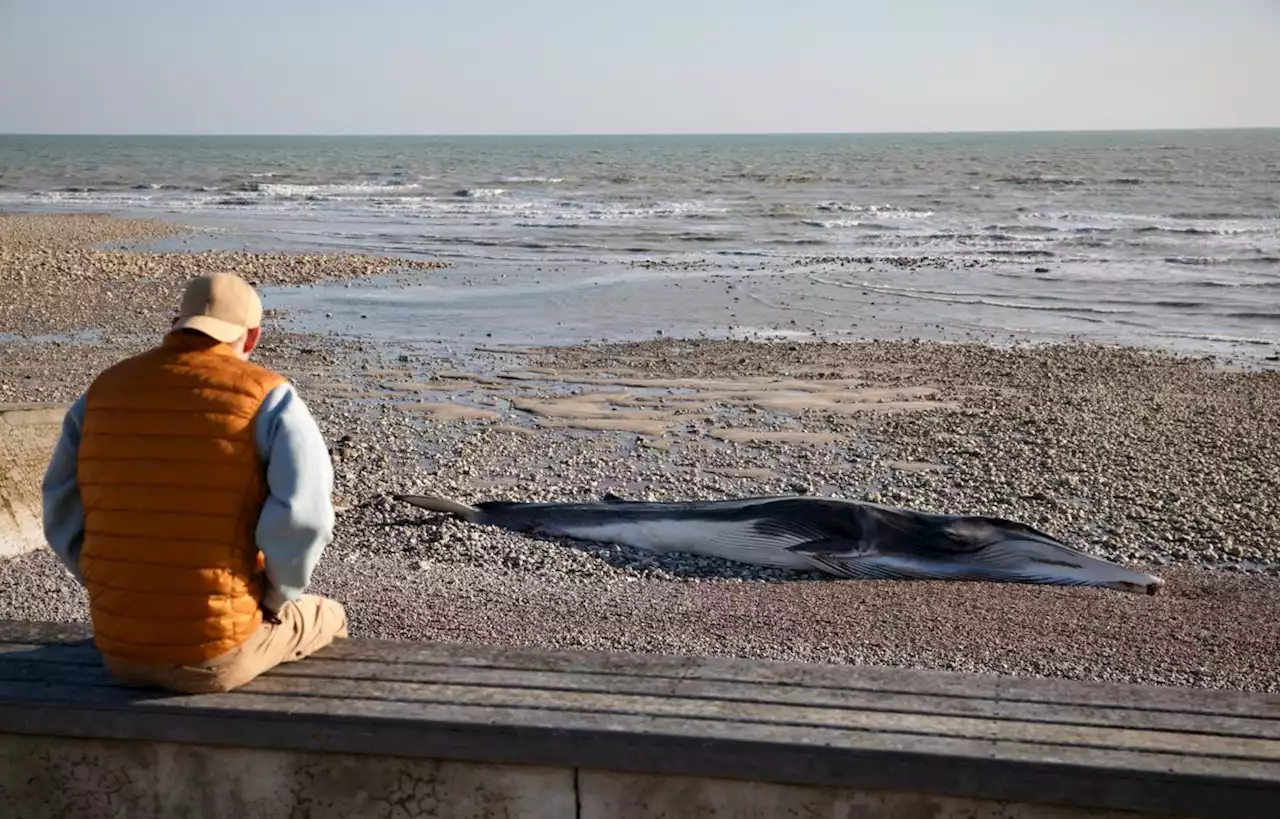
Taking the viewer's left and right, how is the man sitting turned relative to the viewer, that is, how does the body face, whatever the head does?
facing away from the viewer and to the right of the viewer

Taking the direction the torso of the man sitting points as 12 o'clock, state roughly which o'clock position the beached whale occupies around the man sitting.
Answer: The beached whale is roughly at 12 o'clock from the man sitting.
